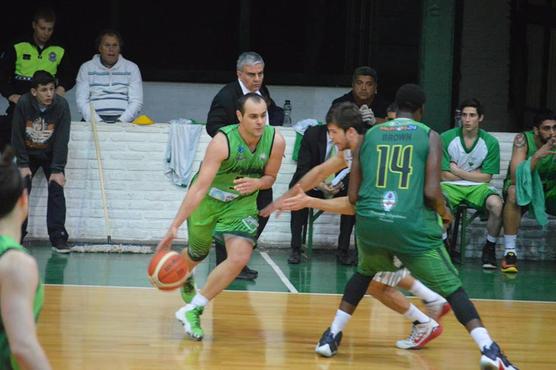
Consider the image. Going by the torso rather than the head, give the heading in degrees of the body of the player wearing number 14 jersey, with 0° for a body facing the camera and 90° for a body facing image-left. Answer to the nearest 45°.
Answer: approximately 180°

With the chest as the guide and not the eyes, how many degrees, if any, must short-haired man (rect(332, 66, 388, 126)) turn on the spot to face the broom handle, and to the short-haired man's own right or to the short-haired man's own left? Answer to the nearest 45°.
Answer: approximately 90° to the short-haired man's own right

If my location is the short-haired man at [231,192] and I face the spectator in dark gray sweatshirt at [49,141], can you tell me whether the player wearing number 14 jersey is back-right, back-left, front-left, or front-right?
back-right

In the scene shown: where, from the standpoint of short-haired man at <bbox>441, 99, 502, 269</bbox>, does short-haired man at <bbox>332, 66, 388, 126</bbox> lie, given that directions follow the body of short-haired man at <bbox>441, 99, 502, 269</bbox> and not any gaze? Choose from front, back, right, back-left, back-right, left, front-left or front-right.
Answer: right

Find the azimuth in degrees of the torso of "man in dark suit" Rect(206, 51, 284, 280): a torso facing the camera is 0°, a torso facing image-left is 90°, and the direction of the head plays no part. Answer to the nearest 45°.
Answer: approximately 315°

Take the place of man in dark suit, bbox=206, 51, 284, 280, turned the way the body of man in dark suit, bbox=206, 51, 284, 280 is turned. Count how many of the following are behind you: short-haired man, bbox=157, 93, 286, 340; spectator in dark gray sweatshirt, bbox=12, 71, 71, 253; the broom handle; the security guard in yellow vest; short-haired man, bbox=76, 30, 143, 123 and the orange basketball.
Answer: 4

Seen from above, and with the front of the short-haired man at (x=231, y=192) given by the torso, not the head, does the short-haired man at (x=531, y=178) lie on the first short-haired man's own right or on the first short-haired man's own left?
on the first short-haired man's own left

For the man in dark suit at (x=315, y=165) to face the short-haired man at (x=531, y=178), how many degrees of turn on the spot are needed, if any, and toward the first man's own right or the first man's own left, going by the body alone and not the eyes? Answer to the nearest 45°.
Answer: approximately 90° to the first man's own left
